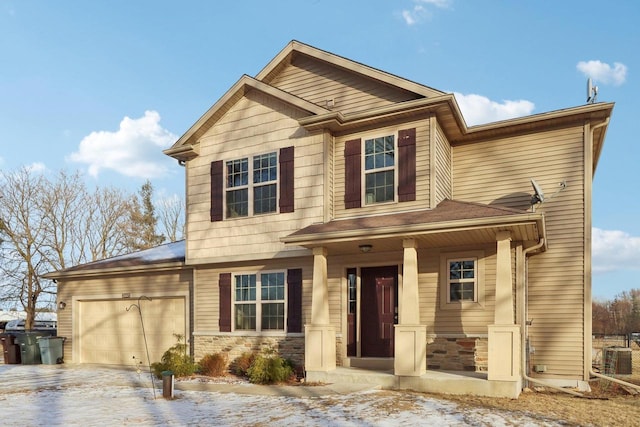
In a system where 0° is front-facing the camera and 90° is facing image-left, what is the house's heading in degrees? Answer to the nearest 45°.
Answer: approximately 45°

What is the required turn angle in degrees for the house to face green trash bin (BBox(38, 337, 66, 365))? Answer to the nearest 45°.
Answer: approximately 90° to its right

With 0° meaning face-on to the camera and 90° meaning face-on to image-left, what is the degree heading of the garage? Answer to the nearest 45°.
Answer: approximately 45°

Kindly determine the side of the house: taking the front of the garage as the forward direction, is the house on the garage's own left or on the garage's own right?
on the garage's own left

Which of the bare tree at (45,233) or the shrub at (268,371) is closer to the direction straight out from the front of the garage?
the shrub

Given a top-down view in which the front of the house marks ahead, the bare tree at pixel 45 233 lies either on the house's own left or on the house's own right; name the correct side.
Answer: on the house's own right

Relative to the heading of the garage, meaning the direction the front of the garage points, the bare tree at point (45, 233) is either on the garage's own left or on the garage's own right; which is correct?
on the garage's own right

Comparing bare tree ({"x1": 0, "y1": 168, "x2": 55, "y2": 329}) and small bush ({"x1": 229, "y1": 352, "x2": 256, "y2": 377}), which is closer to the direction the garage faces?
the small bush

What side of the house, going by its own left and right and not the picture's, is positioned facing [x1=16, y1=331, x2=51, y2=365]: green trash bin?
right

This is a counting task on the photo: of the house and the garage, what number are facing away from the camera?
0
